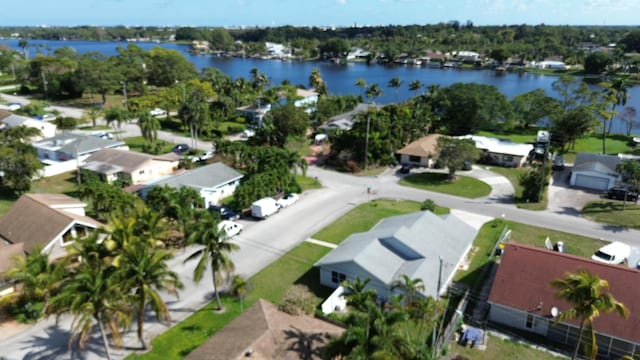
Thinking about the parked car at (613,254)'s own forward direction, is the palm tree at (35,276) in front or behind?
in front

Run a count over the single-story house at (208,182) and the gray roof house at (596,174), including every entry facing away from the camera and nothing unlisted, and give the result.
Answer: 0

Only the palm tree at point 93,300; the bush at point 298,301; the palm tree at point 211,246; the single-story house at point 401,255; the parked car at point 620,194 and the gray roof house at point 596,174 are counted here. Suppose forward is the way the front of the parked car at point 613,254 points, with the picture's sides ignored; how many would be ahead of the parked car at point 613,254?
4

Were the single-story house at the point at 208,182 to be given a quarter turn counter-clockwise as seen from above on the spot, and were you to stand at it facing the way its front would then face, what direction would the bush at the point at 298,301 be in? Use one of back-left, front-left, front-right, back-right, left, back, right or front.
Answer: back-right

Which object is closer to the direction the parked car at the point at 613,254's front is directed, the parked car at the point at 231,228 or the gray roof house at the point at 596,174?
the parked car

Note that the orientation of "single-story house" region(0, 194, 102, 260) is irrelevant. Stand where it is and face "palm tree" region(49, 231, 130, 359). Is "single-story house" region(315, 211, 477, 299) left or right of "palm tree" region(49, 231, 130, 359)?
left

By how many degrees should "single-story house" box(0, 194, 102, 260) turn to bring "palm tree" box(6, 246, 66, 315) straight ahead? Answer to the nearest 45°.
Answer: approximately 45° to its right

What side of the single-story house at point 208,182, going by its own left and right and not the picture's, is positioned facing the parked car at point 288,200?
front

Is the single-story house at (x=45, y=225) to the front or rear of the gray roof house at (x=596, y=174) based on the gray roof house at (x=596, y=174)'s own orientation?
to the front

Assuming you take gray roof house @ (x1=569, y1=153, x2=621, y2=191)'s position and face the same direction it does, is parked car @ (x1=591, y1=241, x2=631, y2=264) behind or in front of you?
in front

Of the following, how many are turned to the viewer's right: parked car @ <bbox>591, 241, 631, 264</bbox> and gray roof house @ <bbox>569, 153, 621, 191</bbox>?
0

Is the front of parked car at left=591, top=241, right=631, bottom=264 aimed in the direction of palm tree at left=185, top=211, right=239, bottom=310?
yes
